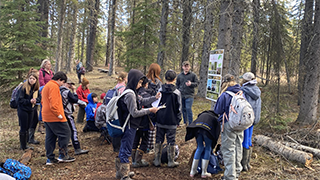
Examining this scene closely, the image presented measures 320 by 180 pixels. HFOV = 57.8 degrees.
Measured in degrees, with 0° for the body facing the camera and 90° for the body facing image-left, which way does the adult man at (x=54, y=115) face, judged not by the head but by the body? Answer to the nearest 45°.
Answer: approximately 270°

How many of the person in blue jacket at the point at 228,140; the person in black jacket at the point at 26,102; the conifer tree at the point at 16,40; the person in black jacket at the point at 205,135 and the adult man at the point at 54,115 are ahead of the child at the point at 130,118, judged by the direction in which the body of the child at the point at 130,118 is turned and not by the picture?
2

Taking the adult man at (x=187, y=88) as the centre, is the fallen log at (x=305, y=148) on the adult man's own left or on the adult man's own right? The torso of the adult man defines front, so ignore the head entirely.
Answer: on the adult man's own left

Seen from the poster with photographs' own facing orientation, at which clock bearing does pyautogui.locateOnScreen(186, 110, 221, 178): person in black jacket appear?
The person in black jacket is roughly at 12 o'clock from the poster with photographs.

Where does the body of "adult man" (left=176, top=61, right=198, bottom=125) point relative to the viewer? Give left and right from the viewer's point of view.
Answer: facing the viewer

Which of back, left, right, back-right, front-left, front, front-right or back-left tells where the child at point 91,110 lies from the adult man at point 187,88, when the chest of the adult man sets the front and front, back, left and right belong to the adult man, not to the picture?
right

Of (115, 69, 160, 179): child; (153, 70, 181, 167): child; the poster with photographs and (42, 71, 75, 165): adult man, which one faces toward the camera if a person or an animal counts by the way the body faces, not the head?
the poster with photographs

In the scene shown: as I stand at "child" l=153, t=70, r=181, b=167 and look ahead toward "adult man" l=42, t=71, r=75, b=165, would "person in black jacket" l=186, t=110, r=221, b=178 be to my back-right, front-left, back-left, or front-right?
back-left

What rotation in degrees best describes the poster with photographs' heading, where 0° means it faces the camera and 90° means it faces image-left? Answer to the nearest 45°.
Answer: approximately 0°

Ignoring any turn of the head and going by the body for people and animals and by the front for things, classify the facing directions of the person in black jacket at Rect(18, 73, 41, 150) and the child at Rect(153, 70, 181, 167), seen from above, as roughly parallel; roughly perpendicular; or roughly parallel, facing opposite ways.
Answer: roughly perpendicular

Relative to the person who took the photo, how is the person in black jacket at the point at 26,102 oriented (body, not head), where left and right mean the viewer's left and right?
facing the viewer and to the right of the viewer

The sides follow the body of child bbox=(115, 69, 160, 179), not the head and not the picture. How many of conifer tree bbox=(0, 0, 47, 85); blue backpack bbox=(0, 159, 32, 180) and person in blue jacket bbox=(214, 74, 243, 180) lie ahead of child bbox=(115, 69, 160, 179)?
1

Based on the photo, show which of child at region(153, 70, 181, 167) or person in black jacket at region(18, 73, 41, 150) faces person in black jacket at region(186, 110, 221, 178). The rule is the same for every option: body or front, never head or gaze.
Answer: person in black jacket at region(18, 73, 41, 150)

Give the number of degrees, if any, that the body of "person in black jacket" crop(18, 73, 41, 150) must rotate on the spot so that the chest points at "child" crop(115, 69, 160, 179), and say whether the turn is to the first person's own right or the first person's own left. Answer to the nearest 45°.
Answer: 0° — they already face them
